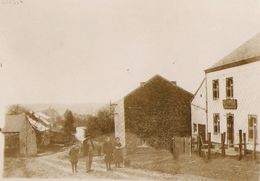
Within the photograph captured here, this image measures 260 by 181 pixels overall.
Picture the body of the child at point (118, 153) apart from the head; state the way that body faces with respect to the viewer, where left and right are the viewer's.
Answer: facing the viewer
